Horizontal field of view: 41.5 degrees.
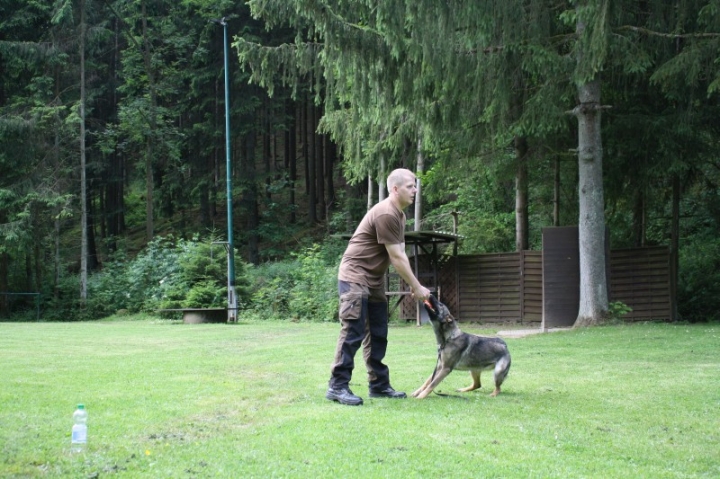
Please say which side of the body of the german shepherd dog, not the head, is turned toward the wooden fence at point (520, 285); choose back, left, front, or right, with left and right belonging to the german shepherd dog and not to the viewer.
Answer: right

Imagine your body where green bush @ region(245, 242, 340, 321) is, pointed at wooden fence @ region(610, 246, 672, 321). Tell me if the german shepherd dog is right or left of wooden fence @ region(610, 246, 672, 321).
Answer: right

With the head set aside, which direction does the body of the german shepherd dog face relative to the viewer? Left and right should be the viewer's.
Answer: facing to the left of the viewer

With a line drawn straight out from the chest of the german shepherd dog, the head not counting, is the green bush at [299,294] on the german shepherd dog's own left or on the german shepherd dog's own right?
on the german shepherd dog's own right

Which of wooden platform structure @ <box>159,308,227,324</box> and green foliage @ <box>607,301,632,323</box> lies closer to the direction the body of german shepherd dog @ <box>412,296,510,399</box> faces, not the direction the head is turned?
the wooden platform structure

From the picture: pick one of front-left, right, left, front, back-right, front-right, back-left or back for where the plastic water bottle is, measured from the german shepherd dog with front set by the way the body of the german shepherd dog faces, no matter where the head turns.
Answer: front-left

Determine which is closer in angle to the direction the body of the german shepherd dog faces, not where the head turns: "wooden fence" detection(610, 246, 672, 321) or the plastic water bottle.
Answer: the plastic water bottle

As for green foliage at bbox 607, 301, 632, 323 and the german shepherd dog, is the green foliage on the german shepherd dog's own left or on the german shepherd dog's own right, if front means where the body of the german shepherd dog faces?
on the german shepherd dog's own right

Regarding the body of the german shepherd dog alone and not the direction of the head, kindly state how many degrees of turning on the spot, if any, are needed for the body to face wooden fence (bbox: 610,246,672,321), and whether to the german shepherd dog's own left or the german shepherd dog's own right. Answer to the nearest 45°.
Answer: approximately 90° to the german shepherd dog's own right
